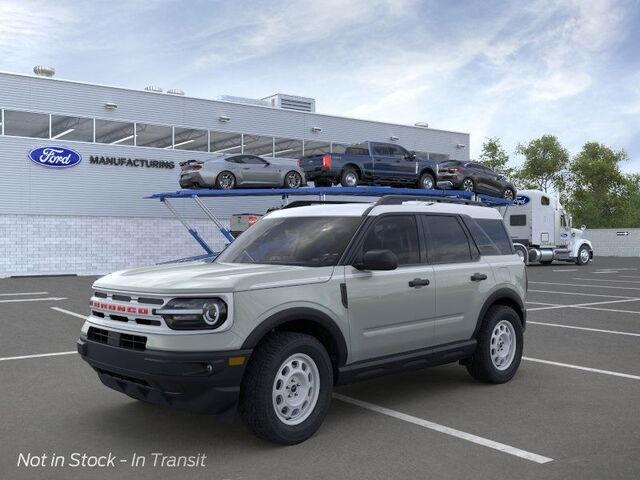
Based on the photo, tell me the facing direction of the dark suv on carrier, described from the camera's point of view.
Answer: facing away from the viewer and to the right of the viewer

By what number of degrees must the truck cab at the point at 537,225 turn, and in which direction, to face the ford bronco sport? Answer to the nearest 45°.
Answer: approximately 135° to its right

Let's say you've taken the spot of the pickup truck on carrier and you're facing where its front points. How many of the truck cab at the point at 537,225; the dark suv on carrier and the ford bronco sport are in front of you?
2

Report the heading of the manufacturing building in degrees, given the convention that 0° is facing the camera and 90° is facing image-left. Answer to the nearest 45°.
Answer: approximately 315°

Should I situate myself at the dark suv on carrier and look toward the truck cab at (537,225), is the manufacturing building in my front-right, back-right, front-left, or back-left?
back-left

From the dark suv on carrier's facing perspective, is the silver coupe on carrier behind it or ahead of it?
behind

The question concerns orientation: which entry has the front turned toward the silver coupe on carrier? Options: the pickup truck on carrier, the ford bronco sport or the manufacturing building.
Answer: the manufacturing building

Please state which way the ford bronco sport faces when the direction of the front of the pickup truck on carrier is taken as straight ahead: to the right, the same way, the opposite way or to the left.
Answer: the opposite way

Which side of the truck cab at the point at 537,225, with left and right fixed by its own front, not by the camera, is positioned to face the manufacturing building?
back

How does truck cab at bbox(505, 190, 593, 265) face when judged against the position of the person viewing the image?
facing away from the viewer and to the right of the viewer

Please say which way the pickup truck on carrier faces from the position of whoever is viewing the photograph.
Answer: facing away from the viewer and to the right of the viewer

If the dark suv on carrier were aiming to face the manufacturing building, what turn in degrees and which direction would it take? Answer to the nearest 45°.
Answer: approximately 135° to its left

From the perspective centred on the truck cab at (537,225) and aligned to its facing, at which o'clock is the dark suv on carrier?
The dark suv on carrier is roughly at 5 o'clock from the truck cab.

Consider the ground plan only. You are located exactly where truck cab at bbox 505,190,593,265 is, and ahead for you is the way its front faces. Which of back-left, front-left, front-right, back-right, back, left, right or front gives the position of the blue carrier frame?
back
